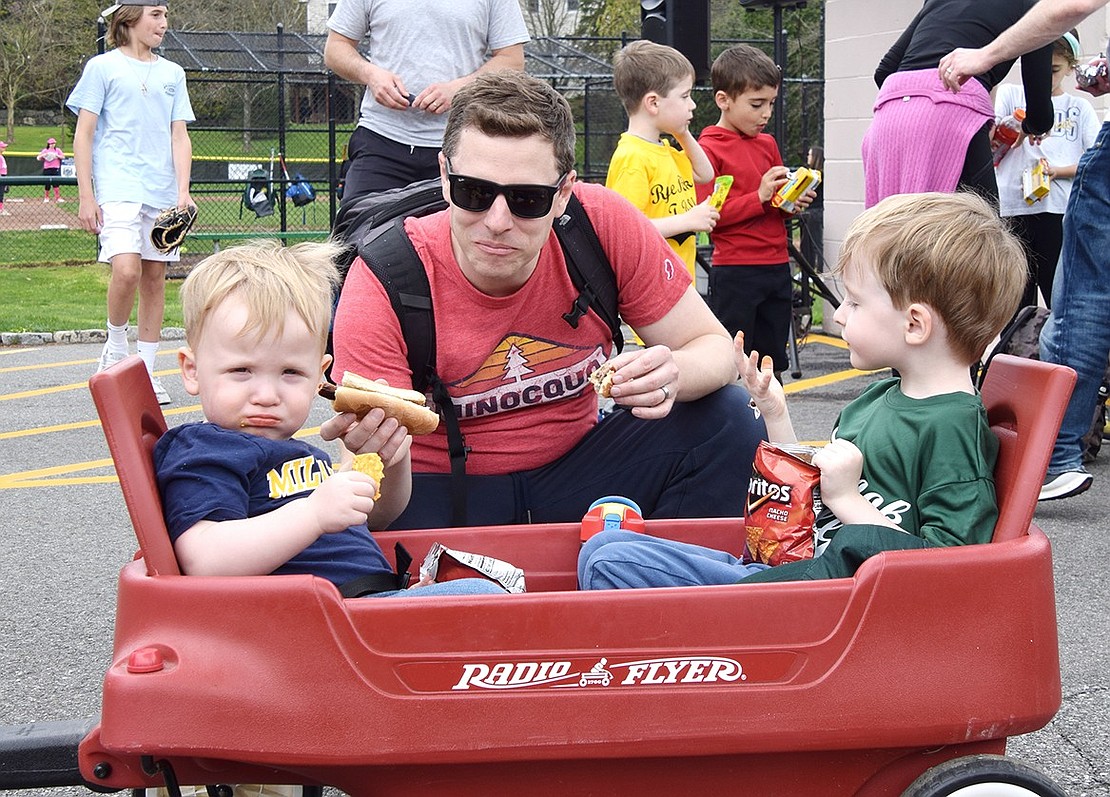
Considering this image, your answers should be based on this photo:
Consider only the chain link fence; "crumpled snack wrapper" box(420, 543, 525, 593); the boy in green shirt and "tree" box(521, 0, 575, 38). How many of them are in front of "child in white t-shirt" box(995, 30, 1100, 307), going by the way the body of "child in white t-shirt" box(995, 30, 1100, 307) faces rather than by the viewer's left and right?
2

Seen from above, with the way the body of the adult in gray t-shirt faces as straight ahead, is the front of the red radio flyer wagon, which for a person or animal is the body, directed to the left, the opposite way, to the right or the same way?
to the right

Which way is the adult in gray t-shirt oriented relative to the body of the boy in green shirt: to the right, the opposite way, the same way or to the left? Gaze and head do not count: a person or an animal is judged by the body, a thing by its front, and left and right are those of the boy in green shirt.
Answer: to the left

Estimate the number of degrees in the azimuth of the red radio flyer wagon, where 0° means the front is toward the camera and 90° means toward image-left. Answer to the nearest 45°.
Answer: approximately 90°

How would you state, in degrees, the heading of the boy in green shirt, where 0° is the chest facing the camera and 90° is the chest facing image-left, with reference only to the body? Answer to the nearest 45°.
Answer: approximately 90°

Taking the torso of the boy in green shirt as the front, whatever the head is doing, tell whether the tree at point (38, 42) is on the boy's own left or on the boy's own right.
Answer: on the boy's own right

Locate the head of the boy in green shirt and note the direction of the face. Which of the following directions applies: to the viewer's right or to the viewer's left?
to the viewer's left
